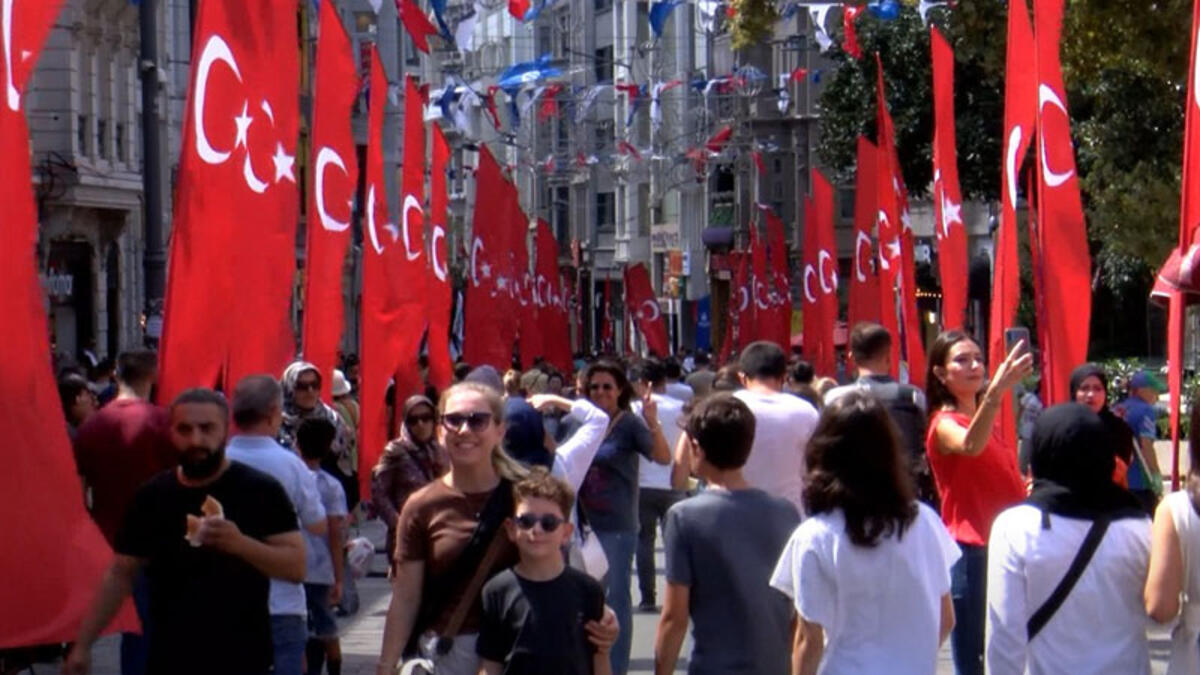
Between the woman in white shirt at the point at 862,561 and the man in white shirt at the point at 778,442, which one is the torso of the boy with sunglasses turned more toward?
the woman in white shirt

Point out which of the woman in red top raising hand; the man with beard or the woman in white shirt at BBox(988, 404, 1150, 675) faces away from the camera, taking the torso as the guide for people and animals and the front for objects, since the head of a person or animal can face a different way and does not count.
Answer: the woman in white shirt

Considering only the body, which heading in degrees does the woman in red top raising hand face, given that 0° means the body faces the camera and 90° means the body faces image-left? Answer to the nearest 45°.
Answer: approximately 315°

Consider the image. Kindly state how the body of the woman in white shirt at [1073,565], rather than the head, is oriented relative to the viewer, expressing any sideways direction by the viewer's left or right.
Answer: facing away from the viewer

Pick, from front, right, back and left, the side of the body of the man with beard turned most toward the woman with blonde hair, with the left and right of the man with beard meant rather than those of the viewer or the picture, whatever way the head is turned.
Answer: left
